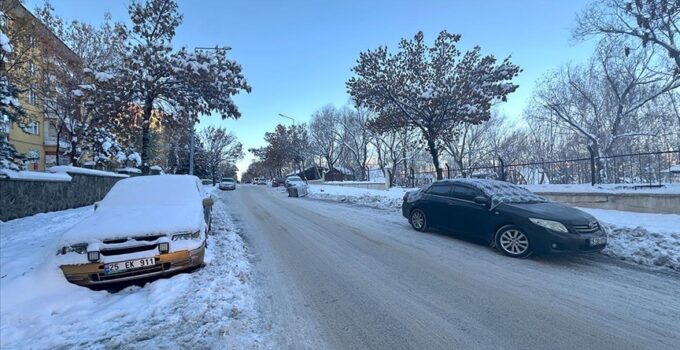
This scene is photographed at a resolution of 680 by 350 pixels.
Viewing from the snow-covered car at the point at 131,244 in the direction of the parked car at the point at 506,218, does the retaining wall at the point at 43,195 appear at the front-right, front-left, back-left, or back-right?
back-left

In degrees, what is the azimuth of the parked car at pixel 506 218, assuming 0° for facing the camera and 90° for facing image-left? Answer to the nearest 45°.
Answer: approximately 315°

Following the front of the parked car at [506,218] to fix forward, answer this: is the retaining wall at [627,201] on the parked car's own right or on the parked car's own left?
on the parked car's own left

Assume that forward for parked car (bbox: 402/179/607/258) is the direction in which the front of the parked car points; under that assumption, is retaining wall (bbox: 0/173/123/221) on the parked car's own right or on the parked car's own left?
on the parked car's own right

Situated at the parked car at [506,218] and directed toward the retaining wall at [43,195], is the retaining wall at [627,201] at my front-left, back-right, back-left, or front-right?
back-right

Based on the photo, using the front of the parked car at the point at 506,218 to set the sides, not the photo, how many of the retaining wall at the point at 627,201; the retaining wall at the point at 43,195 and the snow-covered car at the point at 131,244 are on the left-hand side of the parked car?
1

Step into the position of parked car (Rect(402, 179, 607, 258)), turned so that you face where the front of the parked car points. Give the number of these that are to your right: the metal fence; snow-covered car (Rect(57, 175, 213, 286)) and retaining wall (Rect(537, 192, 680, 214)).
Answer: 1

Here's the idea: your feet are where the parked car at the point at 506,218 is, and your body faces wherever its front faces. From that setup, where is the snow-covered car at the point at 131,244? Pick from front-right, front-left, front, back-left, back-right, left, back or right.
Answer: right

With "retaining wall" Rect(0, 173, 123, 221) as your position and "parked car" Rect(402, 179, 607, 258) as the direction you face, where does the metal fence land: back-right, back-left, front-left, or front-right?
front-left

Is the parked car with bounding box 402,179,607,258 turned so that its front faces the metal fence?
no
